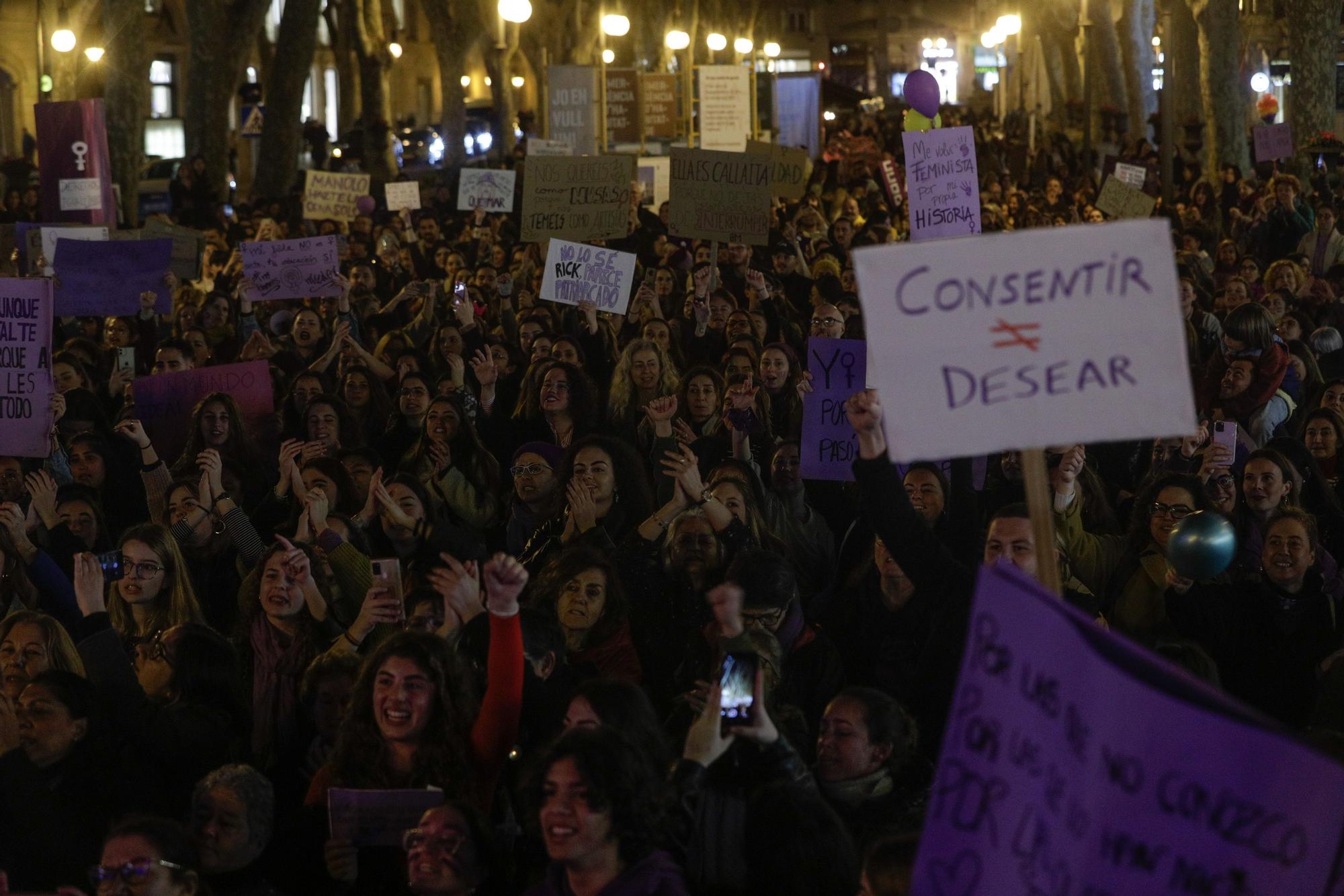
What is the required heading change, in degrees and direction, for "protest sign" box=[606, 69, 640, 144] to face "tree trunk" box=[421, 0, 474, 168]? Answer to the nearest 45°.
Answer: approximately 135° to its right

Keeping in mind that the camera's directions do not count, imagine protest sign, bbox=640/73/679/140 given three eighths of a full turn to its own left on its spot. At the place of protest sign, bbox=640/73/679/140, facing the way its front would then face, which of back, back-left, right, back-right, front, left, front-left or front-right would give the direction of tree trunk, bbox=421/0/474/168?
left

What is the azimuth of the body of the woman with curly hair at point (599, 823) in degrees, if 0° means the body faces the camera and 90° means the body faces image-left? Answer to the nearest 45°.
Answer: approximately 45°

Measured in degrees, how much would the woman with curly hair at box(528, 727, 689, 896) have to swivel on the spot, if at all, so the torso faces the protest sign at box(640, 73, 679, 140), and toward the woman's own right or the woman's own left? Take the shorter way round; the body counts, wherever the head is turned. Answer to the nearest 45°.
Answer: approximately 135° to the woman's own right

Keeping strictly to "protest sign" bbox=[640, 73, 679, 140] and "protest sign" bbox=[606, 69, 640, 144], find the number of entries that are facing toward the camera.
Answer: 2

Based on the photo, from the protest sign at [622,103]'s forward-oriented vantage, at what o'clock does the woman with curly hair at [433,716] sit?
The woman with curly hair is roughly at 12 o'clock from the protest sign.

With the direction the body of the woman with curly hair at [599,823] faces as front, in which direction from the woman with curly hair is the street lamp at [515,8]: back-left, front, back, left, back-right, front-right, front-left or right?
back-right

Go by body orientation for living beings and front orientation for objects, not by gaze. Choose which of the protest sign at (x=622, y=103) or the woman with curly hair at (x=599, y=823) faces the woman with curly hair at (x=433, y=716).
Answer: the protest sign

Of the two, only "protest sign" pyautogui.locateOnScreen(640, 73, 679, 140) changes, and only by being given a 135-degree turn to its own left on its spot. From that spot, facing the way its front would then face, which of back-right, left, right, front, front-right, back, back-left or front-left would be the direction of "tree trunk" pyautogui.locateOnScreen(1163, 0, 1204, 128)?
front

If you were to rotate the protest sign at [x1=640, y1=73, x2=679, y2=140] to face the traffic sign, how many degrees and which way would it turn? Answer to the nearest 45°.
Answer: approximately 135° to its right

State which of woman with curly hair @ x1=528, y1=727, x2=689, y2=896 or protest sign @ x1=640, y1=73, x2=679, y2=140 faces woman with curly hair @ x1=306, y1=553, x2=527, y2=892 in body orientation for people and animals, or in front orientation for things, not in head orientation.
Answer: the protest sign

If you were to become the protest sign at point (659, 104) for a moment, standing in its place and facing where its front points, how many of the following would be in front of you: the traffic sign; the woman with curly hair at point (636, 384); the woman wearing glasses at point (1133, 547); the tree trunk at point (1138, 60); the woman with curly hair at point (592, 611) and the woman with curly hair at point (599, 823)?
4

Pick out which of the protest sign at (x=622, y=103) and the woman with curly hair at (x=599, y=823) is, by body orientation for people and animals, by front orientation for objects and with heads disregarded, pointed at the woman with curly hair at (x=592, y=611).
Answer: the protest sign

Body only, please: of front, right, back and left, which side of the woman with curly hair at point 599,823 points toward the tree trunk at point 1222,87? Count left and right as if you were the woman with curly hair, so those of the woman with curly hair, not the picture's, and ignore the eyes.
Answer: back

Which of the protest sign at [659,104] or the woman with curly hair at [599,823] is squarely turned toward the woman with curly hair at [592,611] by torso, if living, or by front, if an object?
the protest sign
